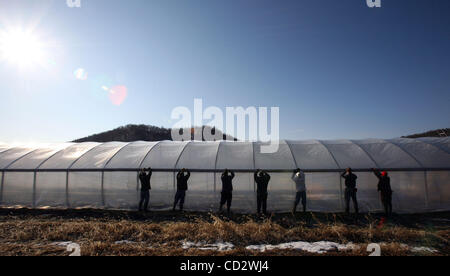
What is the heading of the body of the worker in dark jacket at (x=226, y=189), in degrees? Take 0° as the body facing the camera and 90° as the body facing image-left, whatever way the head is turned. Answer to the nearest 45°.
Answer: approximately 180°

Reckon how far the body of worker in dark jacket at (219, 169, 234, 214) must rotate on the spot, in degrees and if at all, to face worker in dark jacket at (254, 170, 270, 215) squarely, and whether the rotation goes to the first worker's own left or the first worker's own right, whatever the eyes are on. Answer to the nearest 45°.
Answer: approximately 90° to the first worker's own right

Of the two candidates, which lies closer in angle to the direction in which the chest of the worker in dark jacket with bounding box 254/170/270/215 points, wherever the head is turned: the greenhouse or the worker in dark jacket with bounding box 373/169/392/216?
the greenhouse

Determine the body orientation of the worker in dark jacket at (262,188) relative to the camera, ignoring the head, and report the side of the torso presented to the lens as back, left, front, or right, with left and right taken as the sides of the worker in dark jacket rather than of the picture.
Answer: back

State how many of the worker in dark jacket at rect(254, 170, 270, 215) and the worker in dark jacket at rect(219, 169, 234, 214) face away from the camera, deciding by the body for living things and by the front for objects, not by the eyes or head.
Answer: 2

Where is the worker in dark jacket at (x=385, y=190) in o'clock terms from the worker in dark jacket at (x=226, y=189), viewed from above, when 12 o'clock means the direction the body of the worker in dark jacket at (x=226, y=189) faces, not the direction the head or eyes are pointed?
the worker in dark jacket at (x=385, y=190) is roughly at 3 o'clock from the worker in dark jacket at (x=226, y=189).

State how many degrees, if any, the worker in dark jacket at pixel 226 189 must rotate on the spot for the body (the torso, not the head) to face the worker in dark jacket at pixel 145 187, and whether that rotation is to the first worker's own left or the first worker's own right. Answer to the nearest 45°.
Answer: approximately 90° to the first worker's own left

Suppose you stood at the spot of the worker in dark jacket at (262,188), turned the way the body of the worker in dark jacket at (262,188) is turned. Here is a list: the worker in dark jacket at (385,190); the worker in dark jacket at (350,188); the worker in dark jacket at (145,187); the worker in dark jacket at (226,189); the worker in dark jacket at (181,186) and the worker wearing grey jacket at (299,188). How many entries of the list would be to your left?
3

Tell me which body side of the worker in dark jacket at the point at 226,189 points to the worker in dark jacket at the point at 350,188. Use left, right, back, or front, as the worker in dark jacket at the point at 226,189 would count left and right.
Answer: right

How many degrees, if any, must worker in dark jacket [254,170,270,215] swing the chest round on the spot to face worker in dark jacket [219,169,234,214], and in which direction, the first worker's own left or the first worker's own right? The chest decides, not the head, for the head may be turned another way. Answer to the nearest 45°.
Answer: approximately 90° to the first worker's own left

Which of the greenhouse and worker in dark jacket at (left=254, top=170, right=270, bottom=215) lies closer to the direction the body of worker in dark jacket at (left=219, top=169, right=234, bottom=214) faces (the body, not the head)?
the greenhouse
